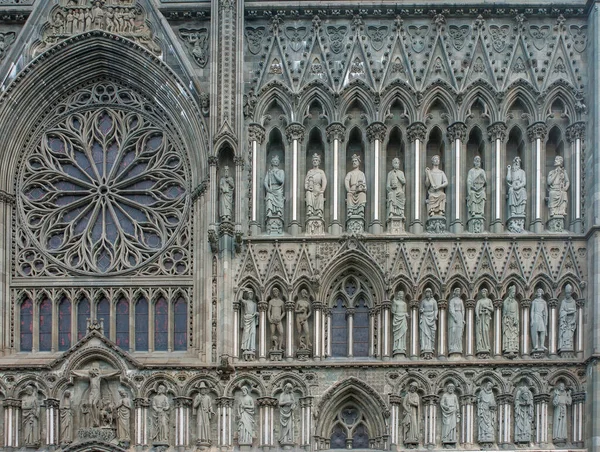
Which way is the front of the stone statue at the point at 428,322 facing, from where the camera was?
facing the viewer

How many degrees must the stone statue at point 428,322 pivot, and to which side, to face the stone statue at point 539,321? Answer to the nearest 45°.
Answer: approximately 90° to its left

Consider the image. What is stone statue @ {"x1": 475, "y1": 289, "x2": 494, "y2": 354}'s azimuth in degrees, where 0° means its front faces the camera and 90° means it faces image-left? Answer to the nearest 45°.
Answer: approximately 0°

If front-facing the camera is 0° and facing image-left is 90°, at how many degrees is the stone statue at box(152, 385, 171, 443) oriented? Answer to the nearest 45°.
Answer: approximately 0°

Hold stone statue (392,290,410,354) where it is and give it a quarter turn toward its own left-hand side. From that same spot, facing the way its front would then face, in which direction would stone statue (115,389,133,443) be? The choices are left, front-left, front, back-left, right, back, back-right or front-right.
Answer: back

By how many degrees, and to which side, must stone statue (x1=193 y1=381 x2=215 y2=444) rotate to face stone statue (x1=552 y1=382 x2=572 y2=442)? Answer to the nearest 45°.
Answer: approximately 90° to its left

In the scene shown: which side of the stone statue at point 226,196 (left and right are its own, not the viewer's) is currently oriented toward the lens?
front

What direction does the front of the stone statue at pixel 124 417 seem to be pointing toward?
toward the camera

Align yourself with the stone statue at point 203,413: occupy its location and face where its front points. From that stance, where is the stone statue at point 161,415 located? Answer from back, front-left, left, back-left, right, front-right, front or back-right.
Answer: right

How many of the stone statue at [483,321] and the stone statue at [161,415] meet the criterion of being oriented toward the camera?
2
